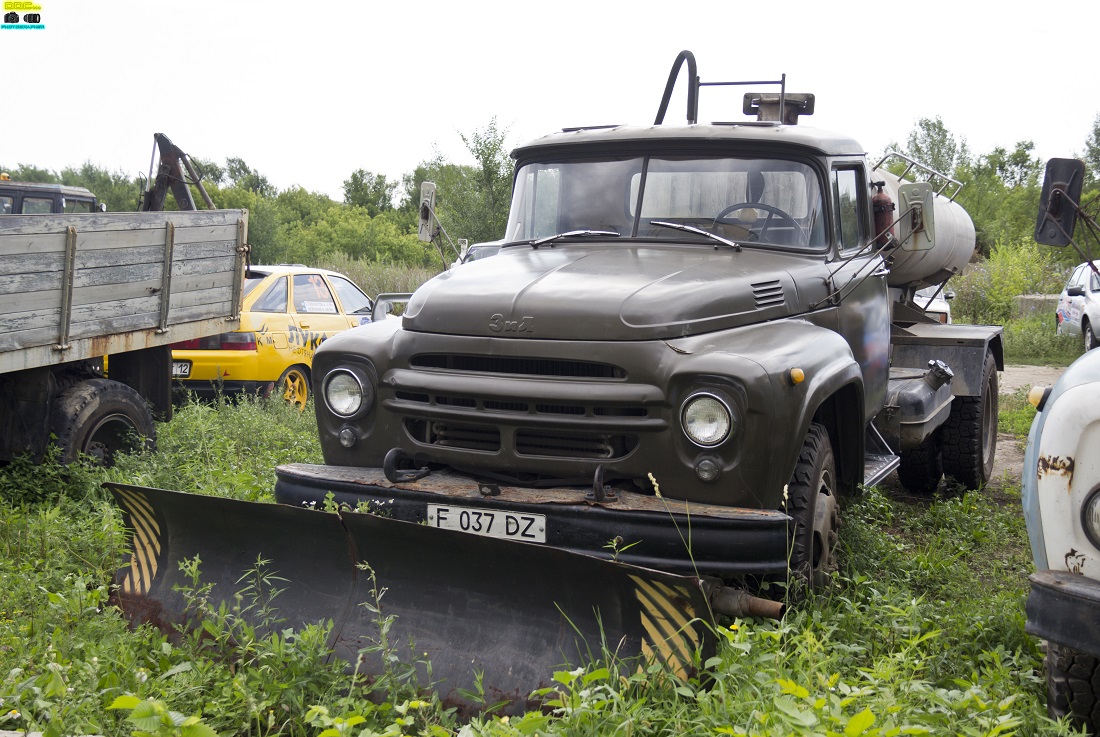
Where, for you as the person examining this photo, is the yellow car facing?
facing away from the viewer and to the right of the viewer

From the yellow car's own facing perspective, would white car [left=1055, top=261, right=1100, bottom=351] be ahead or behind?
ahead

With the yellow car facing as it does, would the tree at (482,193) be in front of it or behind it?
in front

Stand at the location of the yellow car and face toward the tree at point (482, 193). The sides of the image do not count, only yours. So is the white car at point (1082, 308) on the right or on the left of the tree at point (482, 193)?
right
